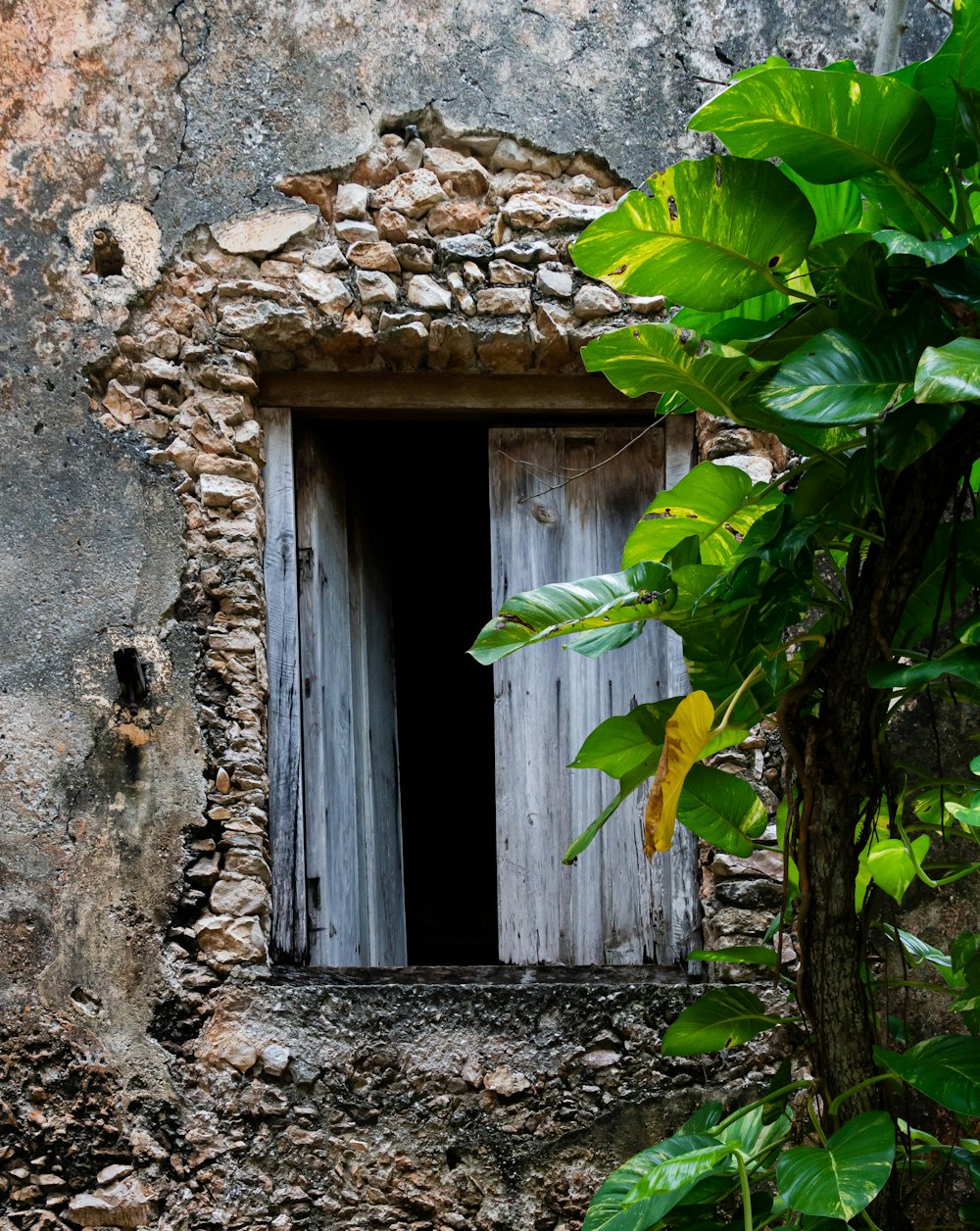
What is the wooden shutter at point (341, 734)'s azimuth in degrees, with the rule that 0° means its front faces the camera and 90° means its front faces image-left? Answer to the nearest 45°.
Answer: approximately 315°

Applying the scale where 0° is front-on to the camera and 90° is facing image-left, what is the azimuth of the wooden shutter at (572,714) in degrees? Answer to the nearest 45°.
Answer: approximately 0°
